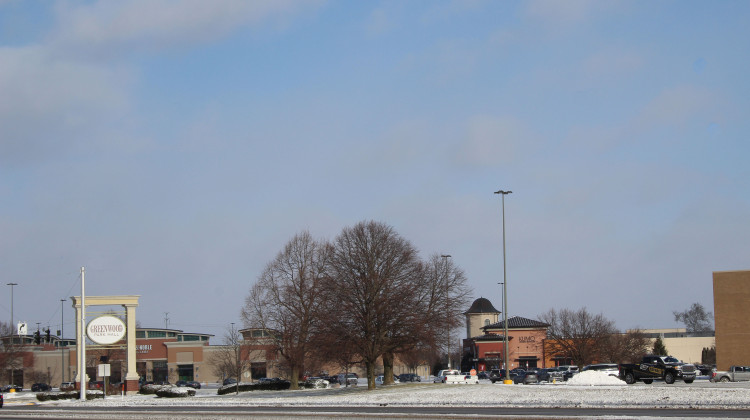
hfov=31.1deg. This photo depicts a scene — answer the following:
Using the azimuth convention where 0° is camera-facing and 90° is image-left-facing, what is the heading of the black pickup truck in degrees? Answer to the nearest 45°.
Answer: approximately 315°
